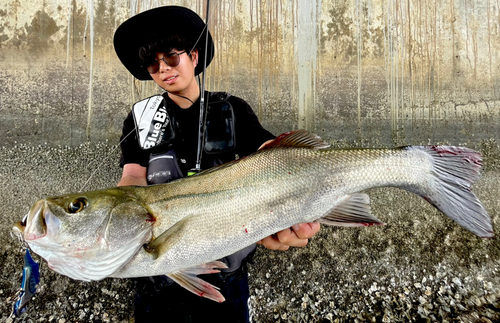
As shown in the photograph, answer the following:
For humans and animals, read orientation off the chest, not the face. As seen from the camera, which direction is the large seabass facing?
to the viewer's left
